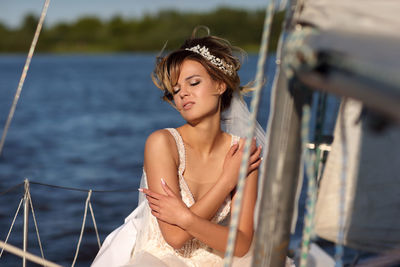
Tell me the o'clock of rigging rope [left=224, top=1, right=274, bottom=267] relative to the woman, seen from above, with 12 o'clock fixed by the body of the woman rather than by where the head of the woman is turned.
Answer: The rigging rope is roughly at 12 o'clock from the woman.

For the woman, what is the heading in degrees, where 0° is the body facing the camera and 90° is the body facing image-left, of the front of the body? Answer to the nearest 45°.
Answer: approximately 0°

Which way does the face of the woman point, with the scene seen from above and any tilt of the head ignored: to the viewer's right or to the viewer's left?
to the viewer's left
